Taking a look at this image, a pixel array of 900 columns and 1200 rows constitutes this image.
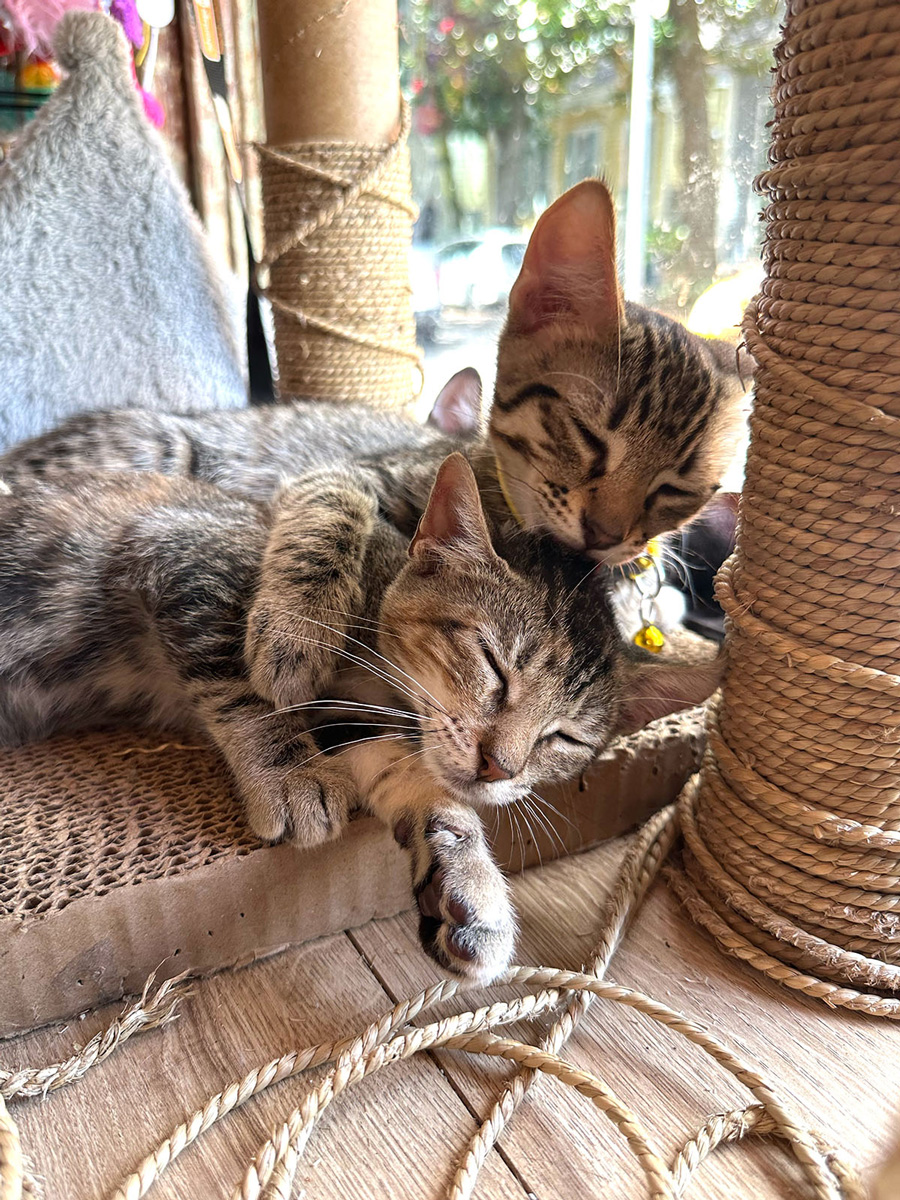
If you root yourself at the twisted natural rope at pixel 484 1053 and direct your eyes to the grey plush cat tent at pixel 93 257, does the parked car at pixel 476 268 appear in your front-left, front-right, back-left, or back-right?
front-right

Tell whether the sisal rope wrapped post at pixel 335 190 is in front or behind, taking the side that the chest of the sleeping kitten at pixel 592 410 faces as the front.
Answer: behind

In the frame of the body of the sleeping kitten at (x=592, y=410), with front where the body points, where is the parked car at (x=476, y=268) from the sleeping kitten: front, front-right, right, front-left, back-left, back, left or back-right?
back-left

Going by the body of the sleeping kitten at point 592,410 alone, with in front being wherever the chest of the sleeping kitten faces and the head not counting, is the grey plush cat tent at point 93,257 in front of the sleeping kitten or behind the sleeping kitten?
behind

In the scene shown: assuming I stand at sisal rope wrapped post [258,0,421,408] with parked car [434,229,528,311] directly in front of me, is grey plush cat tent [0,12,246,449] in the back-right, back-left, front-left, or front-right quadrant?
back-left

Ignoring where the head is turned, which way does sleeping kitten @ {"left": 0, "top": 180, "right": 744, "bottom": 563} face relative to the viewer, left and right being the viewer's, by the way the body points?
facing the viewer and to the right of the viewer

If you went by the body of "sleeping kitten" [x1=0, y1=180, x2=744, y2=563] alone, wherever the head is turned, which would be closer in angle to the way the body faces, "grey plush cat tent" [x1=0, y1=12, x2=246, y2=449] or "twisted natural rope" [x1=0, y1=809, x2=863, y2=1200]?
the twisted natural rope
